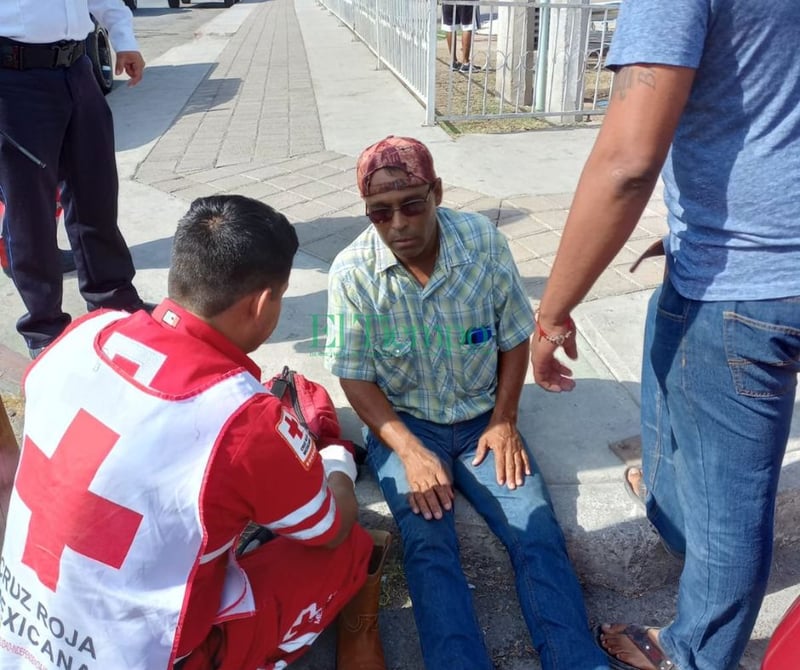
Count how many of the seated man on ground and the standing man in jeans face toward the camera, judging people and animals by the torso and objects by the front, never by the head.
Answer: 1

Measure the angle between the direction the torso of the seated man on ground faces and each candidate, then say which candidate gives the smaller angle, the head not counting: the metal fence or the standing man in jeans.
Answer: the standing man in jeans

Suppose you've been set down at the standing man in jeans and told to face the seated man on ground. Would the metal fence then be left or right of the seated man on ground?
right

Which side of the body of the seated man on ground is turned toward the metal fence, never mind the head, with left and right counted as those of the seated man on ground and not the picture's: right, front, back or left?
back

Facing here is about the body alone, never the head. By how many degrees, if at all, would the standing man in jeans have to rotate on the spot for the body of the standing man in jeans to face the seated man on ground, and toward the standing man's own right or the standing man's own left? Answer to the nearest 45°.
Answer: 0° — they already face them

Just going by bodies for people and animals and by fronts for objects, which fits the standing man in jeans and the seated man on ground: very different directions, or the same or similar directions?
very different directions

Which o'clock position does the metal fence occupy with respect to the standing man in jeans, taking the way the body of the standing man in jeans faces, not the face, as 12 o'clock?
The metal fence is roughly at 1 o'clock from the standing man in jeans.

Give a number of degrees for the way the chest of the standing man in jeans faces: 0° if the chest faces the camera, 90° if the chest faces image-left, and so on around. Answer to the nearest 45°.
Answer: approximately 135°
